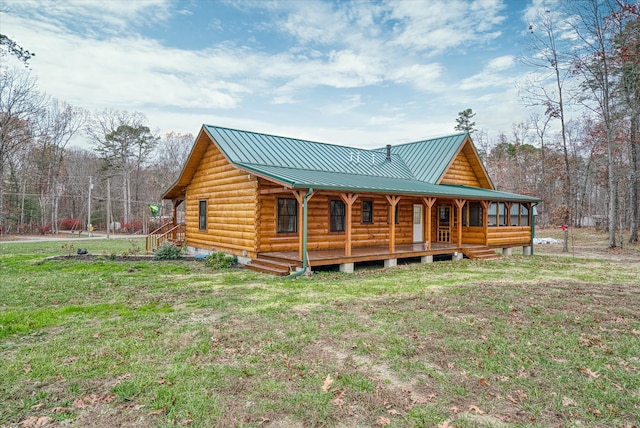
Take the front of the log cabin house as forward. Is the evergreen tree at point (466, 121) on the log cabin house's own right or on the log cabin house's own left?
on the log cabin house's own left

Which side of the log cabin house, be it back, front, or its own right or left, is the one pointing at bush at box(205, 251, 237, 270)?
right

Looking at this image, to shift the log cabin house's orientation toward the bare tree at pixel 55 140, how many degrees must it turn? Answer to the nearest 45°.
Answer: approximately 180°

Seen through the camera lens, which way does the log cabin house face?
facing the viewer and to the right of the viewer

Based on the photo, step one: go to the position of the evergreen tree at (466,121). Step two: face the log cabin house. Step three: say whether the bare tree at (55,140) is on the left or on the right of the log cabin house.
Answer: right

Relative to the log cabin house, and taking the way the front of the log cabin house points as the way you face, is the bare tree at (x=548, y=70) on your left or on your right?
on your left

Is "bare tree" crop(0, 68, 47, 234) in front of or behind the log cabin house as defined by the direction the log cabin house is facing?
behind

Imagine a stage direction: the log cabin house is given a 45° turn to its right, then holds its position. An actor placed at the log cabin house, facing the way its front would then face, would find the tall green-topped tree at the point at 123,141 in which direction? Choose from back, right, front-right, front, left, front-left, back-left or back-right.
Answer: back-right
